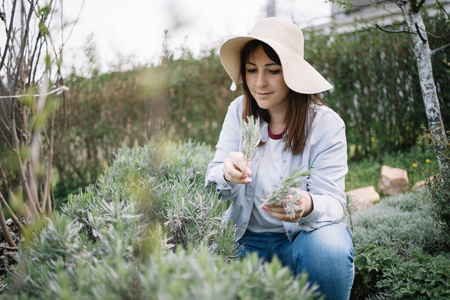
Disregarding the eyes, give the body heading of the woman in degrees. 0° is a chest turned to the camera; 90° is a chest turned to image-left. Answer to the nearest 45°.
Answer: approximately 45°

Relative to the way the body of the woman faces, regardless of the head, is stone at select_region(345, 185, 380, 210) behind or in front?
behind
